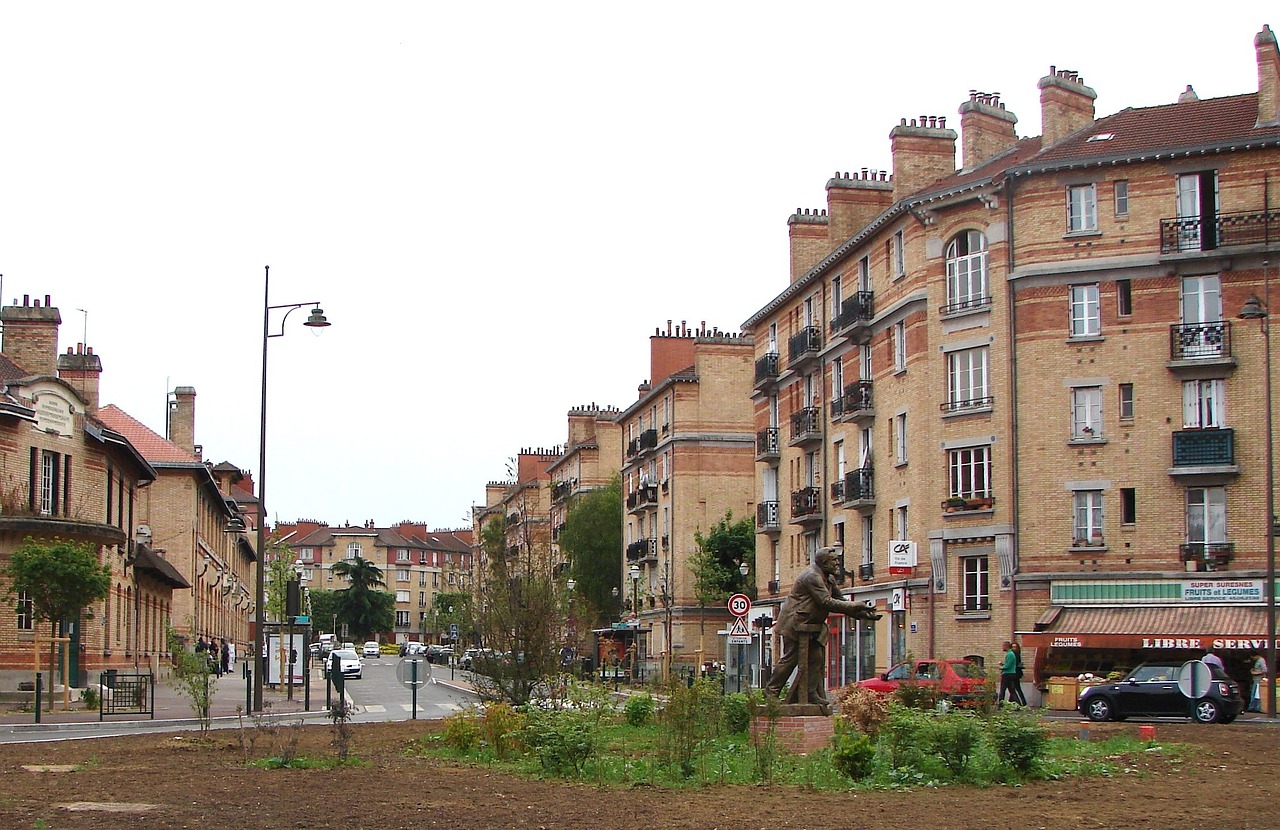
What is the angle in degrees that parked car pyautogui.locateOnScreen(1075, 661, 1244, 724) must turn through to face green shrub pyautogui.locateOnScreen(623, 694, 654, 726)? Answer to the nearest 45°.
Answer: approximately 45° to its left

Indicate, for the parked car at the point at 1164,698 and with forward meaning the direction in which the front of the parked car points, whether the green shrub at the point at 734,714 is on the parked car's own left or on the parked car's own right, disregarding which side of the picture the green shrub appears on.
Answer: on the parked car's own left

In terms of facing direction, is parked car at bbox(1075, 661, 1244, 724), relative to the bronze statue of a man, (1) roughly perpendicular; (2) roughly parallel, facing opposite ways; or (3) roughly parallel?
roughly parallel, facing opposite ways

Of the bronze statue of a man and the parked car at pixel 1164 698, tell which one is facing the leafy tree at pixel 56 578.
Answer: the parked car

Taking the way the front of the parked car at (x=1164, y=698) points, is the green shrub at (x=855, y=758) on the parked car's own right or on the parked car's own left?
on the parked car's own left

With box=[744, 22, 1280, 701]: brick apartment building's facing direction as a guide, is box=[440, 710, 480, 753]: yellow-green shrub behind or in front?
in front

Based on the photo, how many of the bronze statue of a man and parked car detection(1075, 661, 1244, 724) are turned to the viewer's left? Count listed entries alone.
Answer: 1

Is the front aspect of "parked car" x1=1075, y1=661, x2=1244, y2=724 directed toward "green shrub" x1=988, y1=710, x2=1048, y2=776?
no

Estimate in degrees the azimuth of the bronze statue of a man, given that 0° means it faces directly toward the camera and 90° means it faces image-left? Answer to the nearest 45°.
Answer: approximately 270°

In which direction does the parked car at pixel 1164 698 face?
to the viewer's left

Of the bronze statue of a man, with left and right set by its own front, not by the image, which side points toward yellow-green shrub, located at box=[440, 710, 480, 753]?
back

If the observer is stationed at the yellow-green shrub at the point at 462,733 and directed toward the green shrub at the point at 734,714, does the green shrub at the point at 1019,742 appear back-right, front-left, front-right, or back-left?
front-right

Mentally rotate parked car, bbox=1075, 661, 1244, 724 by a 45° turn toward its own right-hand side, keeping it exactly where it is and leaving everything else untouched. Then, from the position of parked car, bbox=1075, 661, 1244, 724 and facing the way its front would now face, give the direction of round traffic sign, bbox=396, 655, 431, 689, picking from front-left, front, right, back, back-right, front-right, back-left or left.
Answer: front-left
